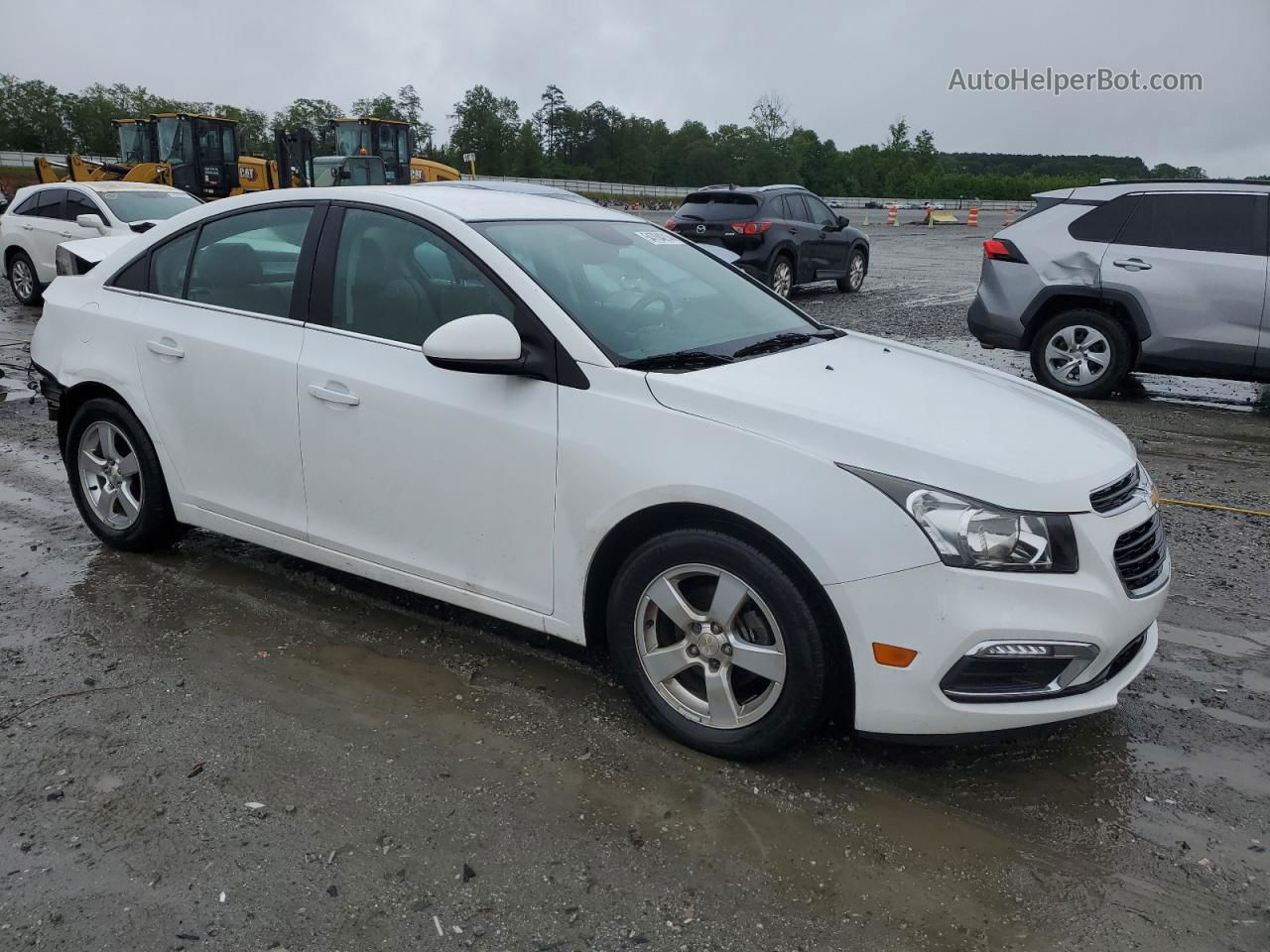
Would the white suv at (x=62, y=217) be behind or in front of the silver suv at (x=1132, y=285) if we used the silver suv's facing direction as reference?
behind

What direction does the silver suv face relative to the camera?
to the viewer's right

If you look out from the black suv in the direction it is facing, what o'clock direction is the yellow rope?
The yellow rope is roughly at 4 o'clock from the black suv.

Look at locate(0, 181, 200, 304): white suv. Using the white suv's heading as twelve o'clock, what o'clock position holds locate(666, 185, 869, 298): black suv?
The black suv is roughly at 11 o'clock from the white suv.

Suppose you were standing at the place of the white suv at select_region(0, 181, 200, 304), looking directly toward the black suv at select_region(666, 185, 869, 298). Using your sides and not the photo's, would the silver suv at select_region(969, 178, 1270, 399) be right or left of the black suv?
right

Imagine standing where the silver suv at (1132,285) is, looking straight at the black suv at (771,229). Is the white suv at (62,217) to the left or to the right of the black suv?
left

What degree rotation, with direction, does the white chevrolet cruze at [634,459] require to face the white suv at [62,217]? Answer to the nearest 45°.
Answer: approximately 180°

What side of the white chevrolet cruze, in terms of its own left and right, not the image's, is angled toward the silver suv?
left
